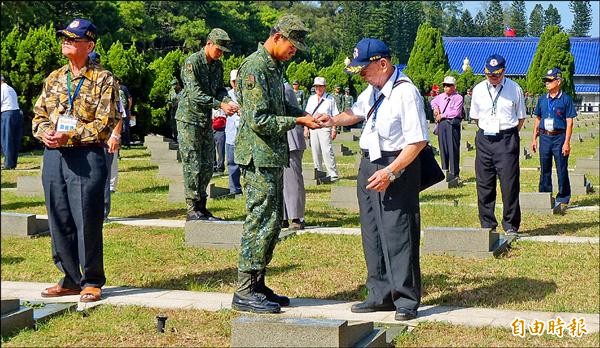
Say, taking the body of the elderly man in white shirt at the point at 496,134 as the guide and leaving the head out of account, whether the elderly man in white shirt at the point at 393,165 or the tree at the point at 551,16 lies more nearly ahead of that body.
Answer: the elderly man in white shirt

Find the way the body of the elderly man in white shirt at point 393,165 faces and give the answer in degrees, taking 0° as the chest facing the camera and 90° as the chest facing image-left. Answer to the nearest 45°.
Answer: approximately 45°

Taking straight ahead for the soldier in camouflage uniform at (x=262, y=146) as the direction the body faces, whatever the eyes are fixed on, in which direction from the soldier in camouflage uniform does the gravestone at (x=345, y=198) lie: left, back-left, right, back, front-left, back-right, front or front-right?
left

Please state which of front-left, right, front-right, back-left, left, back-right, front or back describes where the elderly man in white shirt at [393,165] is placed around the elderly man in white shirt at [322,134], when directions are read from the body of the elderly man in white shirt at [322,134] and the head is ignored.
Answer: front

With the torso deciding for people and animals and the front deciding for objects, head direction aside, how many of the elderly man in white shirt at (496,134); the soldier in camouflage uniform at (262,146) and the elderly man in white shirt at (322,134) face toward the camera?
2

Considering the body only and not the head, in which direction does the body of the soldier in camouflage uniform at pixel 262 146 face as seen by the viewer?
to the viewer's right

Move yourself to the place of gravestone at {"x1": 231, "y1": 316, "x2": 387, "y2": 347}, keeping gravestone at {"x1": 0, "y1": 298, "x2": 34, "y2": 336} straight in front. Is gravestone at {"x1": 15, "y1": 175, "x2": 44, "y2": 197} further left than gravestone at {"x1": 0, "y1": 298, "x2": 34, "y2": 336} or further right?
right

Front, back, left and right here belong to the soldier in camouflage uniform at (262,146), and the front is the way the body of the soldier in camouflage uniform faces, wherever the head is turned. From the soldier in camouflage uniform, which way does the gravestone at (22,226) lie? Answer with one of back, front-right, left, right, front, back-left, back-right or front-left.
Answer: back-left

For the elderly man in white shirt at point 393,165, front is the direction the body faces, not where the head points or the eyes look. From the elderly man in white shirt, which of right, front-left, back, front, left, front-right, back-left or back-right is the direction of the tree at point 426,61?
back-right

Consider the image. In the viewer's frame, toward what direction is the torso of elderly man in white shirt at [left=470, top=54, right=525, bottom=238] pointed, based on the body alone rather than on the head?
toward the camera

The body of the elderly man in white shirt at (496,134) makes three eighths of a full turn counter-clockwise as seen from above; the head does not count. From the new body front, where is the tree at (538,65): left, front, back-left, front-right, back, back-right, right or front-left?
front-left

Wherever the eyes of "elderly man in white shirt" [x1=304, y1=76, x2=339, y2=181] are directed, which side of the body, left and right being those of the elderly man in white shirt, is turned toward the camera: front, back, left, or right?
front

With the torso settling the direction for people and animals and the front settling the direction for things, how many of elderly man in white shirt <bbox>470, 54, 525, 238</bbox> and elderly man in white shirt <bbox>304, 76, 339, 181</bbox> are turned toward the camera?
2

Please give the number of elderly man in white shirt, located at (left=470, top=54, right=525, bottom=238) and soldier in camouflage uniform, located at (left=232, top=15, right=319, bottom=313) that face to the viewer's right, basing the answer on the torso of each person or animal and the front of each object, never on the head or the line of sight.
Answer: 1
